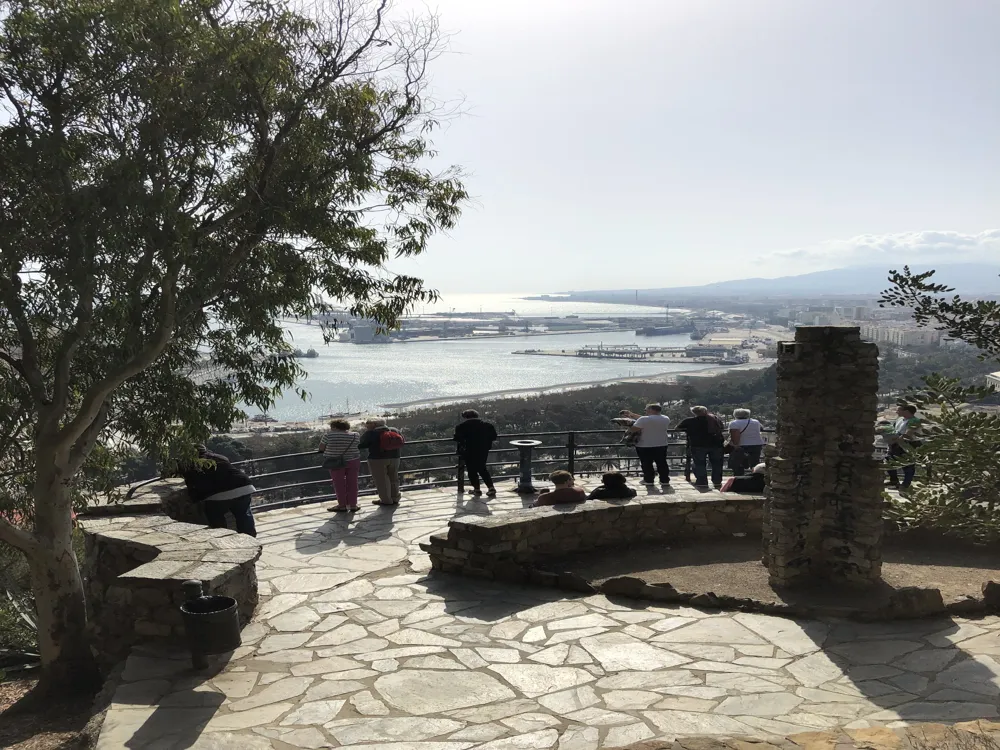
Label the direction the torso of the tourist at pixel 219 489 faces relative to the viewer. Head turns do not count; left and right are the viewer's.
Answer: facing away from the viewer and to the left of the viewer

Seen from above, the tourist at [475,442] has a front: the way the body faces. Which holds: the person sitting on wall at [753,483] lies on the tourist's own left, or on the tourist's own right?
on the tourist's own right

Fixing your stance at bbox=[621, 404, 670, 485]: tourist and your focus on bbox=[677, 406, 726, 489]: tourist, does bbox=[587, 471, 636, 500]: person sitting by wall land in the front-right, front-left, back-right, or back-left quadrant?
back-right

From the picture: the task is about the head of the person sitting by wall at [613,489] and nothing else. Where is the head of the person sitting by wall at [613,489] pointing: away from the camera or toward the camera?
away from the camera

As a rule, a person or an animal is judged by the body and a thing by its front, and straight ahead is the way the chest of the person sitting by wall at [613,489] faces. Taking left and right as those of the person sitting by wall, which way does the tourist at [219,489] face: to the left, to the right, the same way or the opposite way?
to the left

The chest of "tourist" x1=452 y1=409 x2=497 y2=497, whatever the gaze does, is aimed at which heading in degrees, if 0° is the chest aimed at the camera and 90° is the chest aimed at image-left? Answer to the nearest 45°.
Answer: approximately 180°

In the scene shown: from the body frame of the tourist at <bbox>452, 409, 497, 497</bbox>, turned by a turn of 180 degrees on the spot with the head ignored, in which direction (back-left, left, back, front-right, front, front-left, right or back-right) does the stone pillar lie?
front-left

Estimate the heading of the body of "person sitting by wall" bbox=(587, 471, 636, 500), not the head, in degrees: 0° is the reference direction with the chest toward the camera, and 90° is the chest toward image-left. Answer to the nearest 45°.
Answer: approximately 180°

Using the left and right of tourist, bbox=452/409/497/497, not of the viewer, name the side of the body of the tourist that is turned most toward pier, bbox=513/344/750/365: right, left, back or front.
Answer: front

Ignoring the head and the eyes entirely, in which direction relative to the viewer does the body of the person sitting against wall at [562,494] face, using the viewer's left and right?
facing away from the viewer

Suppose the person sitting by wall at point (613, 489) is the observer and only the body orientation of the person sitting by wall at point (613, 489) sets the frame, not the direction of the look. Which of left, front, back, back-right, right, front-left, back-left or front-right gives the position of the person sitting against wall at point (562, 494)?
back-left

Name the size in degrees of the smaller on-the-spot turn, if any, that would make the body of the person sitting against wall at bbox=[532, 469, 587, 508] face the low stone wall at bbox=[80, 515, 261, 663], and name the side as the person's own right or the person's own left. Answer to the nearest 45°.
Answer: approximately 135° to the person's own left
